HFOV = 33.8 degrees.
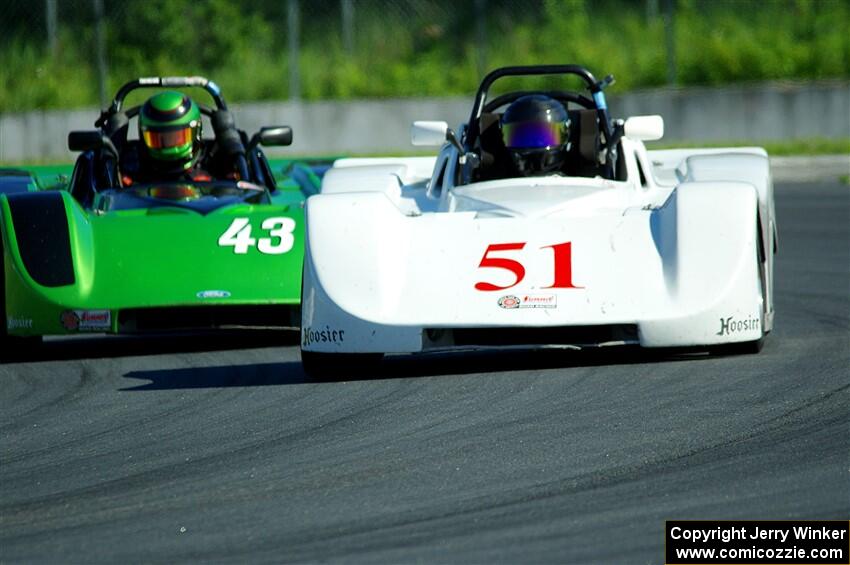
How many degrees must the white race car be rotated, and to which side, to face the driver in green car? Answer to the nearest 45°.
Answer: approximately 135° to its right

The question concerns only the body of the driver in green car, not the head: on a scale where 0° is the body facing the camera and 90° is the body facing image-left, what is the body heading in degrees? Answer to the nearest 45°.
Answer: approximately 0°

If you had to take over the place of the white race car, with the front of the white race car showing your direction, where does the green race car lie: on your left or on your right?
on your right

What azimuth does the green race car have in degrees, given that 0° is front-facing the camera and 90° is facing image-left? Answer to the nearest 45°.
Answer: approximately 0°

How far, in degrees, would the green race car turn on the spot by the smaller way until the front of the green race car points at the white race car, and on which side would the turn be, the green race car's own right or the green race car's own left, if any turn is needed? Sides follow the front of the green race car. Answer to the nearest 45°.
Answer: approximately 45° to the green race car's own left
